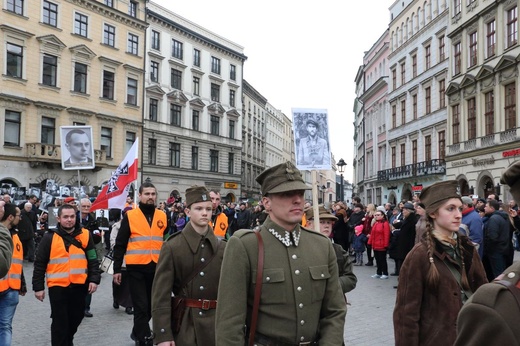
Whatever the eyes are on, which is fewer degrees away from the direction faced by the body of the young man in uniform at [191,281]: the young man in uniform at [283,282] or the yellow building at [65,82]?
the young man in uniform

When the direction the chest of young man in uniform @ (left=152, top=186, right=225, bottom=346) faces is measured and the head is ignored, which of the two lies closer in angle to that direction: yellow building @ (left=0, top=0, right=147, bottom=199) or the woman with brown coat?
the woman with brown coat

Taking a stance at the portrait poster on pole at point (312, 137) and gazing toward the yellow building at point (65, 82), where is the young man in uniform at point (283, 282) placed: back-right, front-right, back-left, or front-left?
back-left

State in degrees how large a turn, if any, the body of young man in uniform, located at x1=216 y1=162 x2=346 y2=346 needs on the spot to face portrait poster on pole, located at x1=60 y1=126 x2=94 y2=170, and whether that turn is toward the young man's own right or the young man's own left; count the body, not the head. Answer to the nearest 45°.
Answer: approximately 180°

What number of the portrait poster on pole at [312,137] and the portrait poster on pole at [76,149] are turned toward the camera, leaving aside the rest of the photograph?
2

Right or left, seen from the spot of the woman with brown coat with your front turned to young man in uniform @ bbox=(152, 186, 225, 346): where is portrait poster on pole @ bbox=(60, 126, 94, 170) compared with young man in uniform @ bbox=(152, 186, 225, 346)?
right

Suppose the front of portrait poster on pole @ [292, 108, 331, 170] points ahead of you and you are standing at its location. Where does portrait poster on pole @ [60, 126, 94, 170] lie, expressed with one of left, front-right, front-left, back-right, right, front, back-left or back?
back-right

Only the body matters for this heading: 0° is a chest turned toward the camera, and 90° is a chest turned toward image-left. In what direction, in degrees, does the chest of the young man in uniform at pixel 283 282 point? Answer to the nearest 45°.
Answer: approximately 315°

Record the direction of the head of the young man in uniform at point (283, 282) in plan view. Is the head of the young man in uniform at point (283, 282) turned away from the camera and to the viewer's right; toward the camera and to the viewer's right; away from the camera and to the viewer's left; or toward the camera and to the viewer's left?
toward the camera and to the viewer's right

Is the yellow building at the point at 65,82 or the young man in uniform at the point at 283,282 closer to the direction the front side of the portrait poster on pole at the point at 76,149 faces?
the young man in uniform
